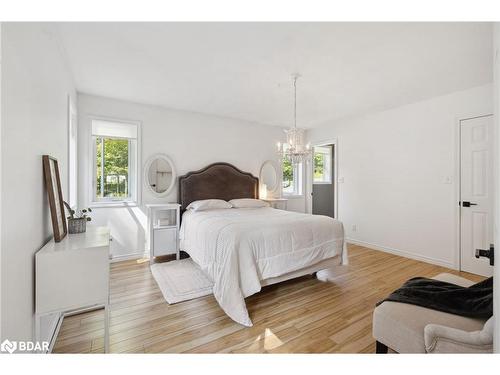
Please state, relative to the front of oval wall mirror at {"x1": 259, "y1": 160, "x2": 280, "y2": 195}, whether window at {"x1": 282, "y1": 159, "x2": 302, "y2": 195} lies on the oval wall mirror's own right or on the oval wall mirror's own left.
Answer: on the oval wall mirror's own left

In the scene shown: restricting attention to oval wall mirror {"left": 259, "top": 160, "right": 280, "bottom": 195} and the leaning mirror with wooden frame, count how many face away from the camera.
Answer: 0

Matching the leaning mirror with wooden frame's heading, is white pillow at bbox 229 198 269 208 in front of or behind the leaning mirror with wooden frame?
in front

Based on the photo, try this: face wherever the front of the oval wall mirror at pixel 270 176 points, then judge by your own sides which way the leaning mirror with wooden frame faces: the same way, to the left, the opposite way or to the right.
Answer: to the left

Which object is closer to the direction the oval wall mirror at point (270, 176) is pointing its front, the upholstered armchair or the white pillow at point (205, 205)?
the upholstered armchair

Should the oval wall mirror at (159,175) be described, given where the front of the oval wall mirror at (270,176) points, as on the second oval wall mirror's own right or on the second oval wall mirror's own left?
on the second oval wall mirror's own right

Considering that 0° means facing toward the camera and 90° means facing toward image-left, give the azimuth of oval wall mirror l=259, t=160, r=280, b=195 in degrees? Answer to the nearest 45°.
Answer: approximately 315°

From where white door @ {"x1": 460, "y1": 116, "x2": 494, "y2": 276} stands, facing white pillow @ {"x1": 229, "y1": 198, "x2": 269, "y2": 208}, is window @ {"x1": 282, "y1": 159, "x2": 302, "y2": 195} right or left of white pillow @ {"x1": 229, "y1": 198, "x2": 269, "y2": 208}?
right

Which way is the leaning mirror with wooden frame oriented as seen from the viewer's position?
to the viewer's right

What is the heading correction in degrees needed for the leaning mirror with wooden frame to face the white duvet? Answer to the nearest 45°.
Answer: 0° — it already faces it

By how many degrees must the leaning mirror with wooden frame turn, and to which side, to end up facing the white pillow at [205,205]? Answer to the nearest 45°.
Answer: approximately 45° to its left

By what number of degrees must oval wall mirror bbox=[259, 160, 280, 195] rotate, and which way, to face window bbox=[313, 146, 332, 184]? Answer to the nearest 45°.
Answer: approximately 90° to its left

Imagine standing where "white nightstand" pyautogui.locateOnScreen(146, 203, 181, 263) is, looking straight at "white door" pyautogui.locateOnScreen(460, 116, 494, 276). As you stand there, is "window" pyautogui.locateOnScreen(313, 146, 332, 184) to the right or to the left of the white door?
left
